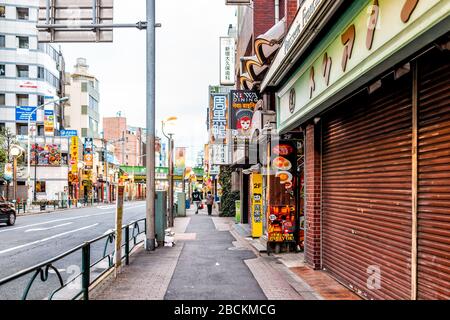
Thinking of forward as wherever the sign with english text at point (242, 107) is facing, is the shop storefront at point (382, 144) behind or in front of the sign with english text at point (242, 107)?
in front

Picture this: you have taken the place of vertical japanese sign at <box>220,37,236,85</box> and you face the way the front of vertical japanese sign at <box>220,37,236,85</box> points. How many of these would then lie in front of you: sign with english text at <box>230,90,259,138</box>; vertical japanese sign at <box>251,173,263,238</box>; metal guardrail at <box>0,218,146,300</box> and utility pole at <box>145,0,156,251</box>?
4

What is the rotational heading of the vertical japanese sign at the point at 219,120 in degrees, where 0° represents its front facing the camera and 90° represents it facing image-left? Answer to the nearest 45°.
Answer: approximately 0°

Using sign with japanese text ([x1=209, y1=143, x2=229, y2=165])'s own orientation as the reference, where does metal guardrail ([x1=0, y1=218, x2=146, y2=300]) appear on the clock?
The metal guardrail is roughly at 12 o'clock from the sign with japanese text.

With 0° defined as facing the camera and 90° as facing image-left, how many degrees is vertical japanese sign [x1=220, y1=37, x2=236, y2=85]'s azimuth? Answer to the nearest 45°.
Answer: approximately 0°

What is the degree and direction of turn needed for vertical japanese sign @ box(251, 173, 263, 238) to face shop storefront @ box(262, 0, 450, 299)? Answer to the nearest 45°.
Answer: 0° — it already faces it

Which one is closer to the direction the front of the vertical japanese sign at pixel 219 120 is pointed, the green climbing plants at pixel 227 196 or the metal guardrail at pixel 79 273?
the metal guardrail

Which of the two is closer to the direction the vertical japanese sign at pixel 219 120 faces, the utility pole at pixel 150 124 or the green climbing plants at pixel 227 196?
the utility pole

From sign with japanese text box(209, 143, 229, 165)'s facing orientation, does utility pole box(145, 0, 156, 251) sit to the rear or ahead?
ahead
